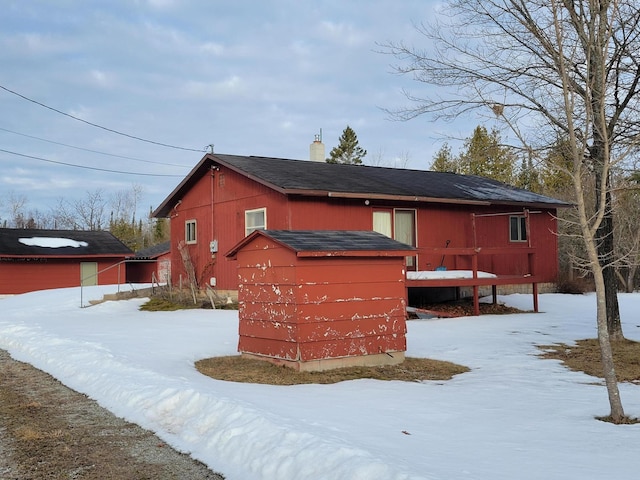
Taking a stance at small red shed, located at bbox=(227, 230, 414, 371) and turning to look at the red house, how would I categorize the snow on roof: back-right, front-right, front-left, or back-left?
front-left

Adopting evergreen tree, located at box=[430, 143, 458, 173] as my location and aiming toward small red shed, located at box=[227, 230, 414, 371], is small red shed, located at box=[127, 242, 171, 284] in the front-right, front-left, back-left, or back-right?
front-right

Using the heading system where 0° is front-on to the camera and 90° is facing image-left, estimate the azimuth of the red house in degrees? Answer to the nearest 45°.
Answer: approximately 315°

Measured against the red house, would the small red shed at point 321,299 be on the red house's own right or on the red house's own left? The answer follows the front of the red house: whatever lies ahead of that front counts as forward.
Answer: on the red house's own right

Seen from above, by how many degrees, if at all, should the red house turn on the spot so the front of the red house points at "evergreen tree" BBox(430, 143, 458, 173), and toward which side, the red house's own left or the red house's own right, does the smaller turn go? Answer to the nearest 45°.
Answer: approximately 135° to the red house's own left

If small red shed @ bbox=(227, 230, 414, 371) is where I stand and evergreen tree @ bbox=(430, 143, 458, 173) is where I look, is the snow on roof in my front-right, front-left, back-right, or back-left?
front-left

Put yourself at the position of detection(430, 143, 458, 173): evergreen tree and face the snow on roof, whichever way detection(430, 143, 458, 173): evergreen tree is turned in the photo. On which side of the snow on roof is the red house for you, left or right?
left

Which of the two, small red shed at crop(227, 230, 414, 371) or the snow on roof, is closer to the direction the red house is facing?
the small red shed

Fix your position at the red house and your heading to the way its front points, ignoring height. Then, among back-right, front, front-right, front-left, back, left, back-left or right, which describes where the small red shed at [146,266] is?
back
